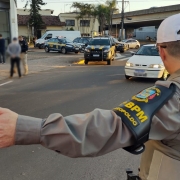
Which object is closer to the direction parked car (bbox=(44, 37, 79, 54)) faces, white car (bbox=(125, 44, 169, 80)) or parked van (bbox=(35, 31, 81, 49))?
the white car

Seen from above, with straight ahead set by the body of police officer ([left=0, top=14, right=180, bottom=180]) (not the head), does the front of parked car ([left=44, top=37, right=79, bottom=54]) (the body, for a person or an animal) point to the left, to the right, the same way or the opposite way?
the opposite way

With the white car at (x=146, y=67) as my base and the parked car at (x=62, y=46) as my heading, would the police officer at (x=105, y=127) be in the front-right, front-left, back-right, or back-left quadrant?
back-left

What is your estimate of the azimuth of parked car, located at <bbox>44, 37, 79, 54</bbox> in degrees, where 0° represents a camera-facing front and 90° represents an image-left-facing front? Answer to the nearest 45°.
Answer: approximately 315°

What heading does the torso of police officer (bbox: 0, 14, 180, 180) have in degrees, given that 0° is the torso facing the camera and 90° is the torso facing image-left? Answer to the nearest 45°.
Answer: approximately 135°

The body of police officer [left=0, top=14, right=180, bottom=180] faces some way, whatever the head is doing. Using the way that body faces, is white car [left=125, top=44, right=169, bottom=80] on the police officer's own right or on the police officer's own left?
on the police officer's own right
